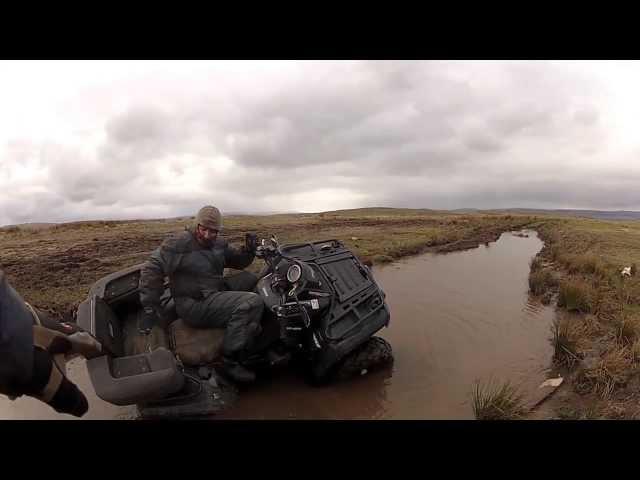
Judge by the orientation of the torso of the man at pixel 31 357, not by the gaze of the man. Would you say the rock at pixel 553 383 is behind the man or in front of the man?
in front

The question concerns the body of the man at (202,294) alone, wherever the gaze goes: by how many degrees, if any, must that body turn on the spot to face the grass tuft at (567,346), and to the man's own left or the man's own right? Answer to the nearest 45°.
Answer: approximately 45° to the man's own left

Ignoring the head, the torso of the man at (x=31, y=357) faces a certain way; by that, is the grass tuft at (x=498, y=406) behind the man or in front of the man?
in front

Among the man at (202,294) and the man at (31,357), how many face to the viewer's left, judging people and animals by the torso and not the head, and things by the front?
0

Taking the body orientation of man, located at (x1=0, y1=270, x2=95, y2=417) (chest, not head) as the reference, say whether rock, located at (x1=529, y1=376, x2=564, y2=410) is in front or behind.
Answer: in front

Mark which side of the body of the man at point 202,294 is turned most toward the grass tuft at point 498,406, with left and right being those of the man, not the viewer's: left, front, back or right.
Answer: front

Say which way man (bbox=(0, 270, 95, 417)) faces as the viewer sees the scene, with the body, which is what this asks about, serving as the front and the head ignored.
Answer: to the viewer's right

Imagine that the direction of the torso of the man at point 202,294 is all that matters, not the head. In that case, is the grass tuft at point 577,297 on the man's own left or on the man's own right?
on the man's own left
